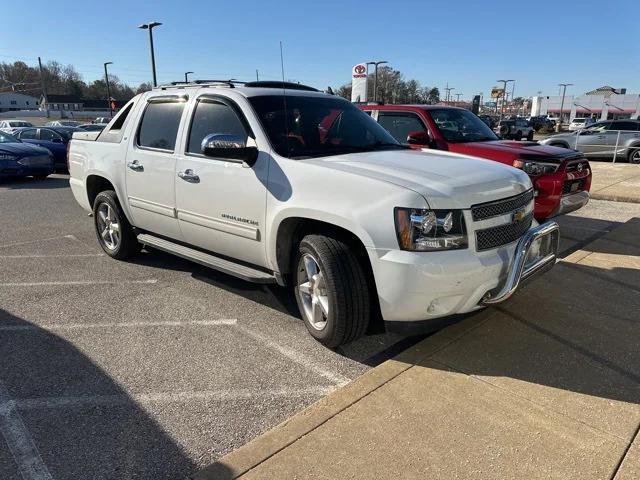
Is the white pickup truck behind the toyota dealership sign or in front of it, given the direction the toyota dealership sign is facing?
in front

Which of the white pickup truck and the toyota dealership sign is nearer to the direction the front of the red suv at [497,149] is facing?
the white pickup truck

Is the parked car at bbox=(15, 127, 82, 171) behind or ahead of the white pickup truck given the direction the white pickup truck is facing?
behind

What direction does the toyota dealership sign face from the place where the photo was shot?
facing the viewer

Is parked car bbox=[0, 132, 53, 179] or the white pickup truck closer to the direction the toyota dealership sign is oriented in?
the white pickup truck

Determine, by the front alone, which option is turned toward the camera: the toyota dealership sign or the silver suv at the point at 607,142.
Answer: the toyota dealership sign

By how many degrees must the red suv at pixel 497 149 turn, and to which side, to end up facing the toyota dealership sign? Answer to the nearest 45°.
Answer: approximately 135° to its left

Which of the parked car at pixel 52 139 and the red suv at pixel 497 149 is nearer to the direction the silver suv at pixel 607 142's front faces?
the parked car

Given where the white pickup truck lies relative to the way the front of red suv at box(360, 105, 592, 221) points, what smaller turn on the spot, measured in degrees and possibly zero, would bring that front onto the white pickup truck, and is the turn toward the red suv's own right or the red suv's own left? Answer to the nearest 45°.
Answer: approximately 45° to the red suv's own right

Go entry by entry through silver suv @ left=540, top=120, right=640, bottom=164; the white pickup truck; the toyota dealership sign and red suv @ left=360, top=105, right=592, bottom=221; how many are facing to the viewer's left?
1

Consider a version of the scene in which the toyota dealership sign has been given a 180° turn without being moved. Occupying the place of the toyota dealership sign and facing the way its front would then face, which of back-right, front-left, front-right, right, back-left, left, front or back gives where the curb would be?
back

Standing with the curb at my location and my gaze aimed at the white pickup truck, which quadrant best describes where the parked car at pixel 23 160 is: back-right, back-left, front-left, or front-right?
front-left

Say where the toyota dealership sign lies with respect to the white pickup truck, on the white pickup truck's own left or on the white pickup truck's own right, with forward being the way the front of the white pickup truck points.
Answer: on the white pickup truck's own left

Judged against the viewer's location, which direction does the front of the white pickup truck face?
facing the viewer and to the right of the viewer

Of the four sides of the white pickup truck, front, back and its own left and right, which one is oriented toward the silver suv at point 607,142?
left

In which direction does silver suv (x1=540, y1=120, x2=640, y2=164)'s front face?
to the viewer's left

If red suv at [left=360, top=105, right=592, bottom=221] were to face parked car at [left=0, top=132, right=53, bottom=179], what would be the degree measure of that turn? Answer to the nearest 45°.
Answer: approximately 135° to its right

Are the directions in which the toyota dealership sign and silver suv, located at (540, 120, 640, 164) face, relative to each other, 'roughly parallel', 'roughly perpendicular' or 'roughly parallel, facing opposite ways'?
roughly perpendicular
